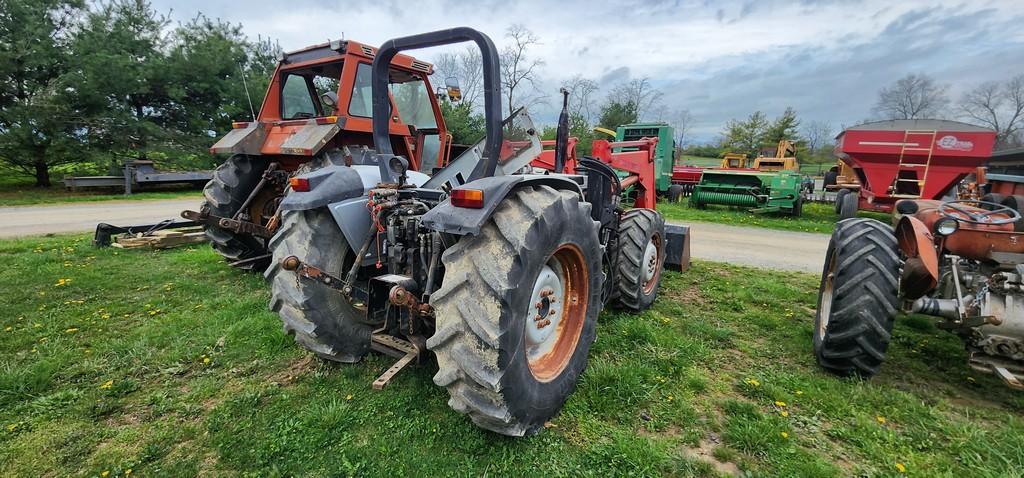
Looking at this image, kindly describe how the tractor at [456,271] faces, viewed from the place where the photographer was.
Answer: facing away from the viewer and to the right of the viewer

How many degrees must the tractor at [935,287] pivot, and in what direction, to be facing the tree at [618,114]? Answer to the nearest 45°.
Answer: approximately 180°

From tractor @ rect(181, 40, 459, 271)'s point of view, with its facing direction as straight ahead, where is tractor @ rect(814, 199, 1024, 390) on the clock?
tractor @ rect(814, 199, 1024, 390) is roughly at 3 o'clock from tractor @ rect(181, 40, 459, 271).

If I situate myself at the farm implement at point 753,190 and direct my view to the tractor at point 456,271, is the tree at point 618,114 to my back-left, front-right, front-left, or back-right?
back-right

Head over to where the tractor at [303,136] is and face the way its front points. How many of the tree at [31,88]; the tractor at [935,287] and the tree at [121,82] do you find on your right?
1

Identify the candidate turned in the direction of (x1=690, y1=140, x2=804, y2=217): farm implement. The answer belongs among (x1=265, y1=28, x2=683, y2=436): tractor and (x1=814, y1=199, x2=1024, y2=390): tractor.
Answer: (x1=265, y1=28, x2=683, y2=436): tractor

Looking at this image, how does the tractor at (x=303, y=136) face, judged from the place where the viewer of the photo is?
facing away from the viewer and to the right of the viewer

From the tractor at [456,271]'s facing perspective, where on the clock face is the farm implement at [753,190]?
The farm implement is roughly at 12 o'clock from the tractor.

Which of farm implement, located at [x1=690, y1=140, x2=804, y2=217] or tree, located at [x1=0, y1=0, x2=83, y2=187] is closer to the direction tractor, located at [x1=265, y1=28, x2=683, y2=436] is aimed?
the farm implement

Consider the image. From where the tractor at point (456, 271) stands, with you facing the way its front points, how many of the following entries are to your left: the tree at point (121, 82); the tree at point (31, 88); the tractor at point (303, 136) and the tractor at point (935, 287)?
3

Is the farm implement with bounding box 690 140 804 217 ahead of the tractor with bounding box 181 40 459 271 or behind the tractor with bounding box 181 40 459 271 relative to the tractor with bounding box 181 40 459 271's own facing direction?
ahead

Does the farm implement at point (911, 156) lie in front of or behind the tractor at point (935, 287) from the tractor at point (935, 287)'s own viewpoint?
in front
